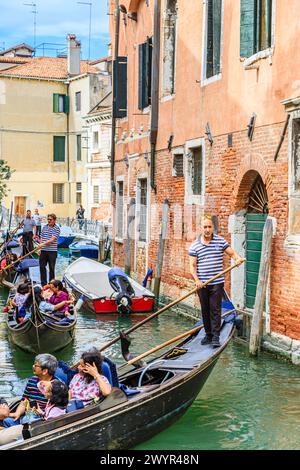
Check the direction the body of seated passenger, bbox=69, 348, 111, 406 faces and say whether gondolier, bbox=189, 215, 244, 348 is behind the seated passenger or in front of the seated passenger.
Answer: behind

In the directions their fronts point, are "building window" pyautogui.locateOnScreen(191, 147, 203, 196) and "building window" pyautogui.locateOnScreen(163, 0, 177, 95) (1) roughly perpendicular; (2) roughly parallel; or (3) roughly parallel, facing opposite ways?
roughly parallel

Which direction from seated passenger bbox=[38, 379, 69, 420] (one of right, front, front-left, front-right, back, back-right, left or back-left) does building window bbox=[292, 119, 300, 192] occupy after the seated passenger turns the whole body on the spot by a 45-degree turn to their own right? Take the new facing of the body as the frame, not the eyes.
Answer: right

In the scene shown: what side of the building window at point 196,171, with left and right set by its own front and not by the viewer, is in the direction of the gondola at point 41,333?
front

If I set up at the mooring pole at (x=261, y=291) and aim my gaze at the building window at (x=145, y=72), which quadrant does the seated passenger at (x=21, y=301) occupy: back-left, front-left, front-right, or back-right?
front-left

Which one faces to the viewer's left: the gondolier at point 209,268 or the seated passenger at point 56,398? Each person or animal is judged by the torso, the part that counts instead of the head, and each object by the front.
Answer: the seated passenger

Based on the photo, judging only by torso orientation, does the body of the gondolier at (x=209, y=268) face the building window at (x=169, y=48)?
no

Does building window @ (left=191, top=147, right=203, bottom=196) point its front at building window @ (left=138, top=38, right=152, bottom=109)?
no

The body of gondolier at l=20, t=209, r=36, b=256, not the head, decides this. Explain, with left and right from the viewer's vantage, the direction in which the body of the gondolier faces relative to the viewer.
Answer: facing the viewer

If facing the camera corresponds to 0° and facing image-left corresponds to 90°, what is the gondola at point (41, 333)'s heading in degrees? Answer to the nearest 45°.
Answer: approximately 0°

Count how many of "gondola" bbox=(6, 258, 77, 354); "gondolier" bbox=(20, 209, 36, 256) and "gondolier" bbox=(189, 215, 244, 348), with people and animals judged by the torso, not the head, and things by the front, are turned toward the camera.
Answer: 3

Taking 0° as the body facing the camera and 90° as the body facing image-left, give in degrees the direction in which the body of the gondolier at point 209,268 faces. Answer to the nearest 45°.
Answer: approximately 0°

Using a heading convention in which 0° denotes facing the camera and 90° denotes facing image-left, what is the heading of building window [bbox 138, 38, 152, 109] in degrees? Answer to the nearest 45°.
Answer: approximately 45°

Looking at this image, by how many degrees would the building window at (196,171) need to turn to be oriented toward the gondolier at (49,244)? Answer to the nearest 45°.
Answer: approximately 45° to its right
